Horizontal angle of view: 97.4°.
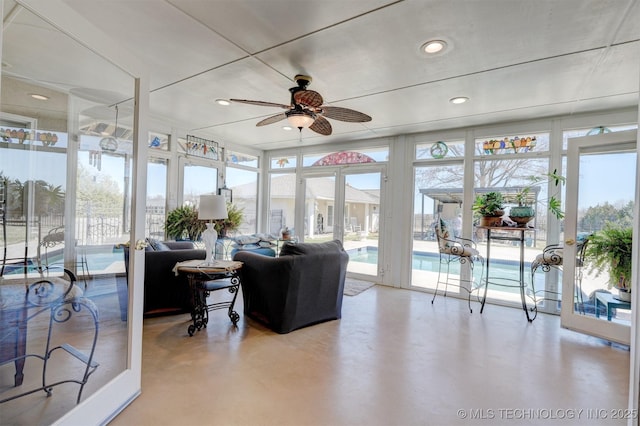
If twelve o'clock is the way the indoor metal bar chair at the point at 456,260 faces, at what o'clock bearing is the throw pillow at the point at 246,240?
The throw pillow is roughly at 4 o'clock from the indoor metal bar chair.

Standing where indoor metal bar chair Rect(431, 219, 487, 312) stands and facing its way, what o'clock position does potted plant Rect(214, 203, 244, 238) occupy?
The potted plant is roughly at 4 o'clock from the indoor metal bar chair.

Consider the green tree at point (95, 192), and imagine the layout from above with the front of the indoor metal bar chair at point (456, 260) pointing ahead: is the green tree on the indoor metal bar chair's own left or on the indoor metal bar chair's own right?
on the indoor metal bar chair's own right

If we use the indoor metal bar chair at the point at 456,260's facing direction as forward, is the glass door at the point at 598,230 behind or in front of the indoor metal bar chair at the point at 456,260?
in front

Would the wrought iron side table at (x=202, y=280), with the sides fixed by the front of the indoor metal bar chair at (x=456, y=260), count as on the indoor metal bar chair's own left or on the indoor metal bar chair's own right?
on the indoor metal bar chair's own right
